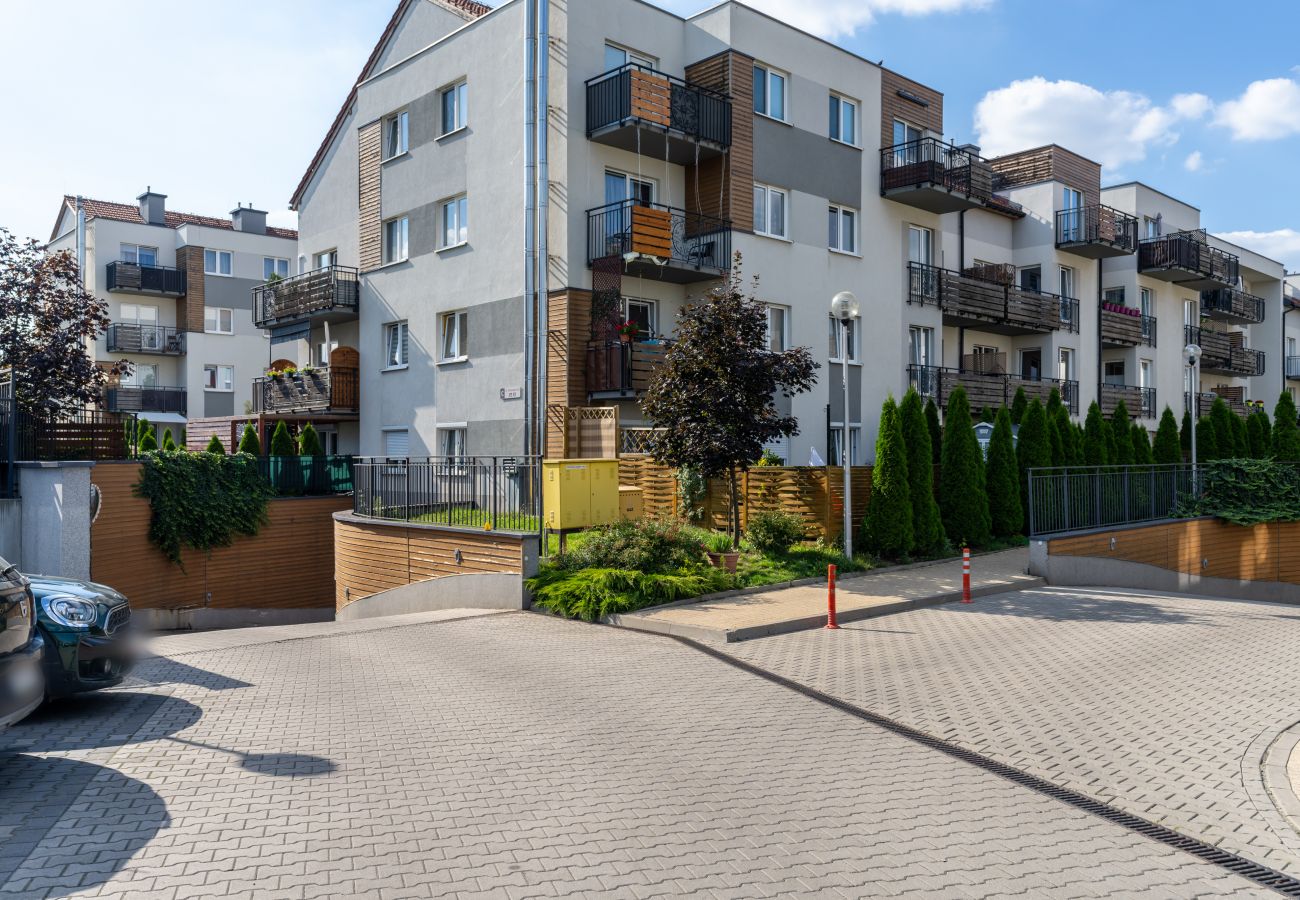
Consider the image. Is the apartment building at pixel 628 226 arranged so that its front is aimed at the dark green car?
no

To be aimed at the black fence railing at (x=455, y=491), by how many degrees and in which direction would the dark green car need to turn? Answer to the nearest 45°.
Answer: approximately 90° to its left

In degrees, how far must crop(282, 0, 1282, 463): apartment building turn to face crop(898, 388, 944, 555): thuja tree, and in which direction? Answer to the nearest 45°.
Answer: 0° — it already faces it

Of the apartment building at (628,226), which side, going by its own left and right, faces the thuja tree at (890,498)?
front

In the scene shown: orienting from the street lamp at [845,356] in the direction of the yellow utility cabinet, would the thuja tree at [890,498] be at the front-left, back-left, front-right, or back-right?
back-right

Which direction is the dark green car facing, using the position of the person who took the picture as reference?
facing the viewer and to the right of the viewer

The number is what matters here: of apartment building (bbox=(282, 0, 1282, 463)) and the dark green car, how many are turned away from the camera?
0

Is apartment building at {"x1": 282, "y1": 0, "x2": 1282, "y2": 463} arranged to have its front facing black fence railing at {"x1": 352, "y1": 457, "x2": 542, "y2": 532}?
no

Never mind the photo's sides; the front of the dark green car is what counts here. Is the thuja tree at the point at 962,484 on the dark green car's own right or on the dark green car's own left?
on the dark green car's own left

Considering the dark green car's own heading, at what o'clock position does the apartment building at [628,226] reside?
The apartment building is roughly at 9 o'clock from the dark green car.

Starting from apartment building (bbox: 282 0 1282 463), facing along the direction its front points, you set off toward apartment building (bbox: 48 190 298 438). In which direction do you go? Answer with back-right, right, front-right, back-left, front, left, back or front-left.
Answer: back

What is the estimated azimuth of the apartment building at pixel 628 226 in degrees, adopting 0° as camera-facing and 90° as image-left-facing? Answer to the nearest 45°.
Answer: approximately 315°

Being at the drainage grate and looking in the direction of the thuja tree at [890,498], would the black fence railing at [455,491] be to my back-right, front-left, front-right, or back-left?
front-left

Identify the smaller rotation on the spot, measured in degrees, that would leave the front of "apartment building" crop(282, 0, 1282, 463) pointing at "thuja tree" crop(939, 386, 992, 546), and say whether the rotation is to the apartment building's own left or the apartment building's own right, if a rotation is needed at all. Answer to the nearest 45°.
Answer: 0° — it already faces it

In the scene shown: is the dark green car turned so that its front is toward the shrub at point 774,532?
no
